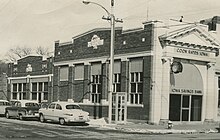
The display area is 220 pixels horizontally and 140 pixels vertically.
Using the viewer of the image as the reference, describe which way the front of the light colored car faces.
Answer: facing away from the viewer and to the left of the viewer

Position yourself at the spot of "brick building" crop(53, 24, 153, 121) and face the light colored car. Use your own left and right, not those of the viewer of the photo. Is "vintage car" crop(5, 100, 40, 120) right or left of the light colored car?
right

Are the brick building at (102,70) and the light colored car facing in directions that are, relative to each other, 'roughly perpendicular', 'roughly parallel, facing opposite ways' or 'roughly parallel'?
roughly perpendicular

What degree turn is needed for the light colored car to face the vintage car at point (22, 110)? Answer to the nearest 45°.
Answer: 0° — it already faces it

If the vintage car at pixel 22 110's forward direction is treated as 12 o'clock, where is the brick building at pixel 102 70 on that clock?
The brick building is roughly at 4 o'clock from the vintage car.

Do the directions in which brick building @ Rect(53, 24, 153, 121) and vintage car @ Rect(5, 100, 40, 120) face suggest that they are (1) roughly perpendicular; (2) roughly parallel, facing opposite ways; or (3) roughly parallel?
roughly perpendicular

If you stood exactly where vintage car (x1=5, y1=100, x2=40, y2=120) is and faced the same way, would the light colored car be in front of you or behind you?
behind

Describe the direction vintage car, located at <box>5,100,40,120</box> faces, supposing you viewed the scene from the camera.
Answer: facing away from the viewer and to the left of the viewer
